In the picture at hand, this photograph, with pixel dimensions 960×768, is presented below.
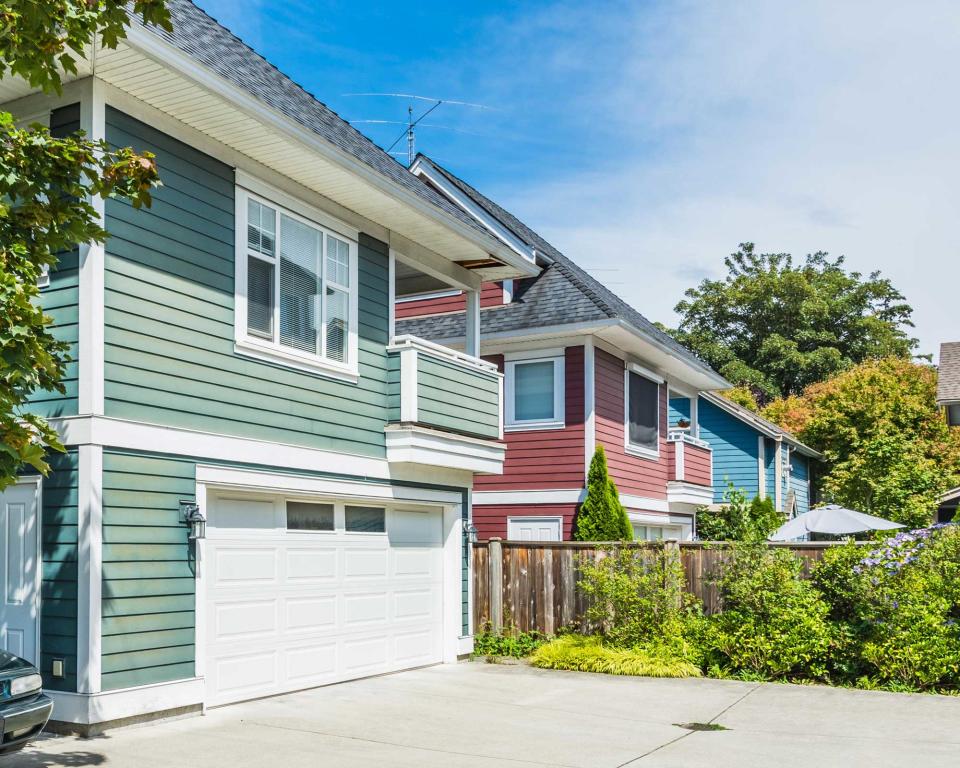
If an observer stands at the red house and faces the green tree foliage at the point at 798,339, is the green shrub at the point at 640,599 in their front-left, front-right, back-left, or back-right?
back-right

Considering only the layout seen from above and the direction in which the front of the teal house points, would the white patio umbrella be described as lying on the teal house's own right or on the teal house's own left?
on the teal house's own left

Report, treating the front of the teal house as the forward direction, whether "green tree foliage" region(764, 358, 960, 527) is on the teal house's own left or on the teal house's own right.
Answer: on the teal house's own left

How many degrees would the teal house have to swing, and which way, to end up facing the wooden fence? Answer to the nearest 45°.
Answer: approximately 90° to its left

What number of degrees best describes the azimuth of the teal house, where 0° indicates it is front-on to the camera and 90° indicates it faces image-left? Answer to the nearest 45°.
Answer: approximately 315°
